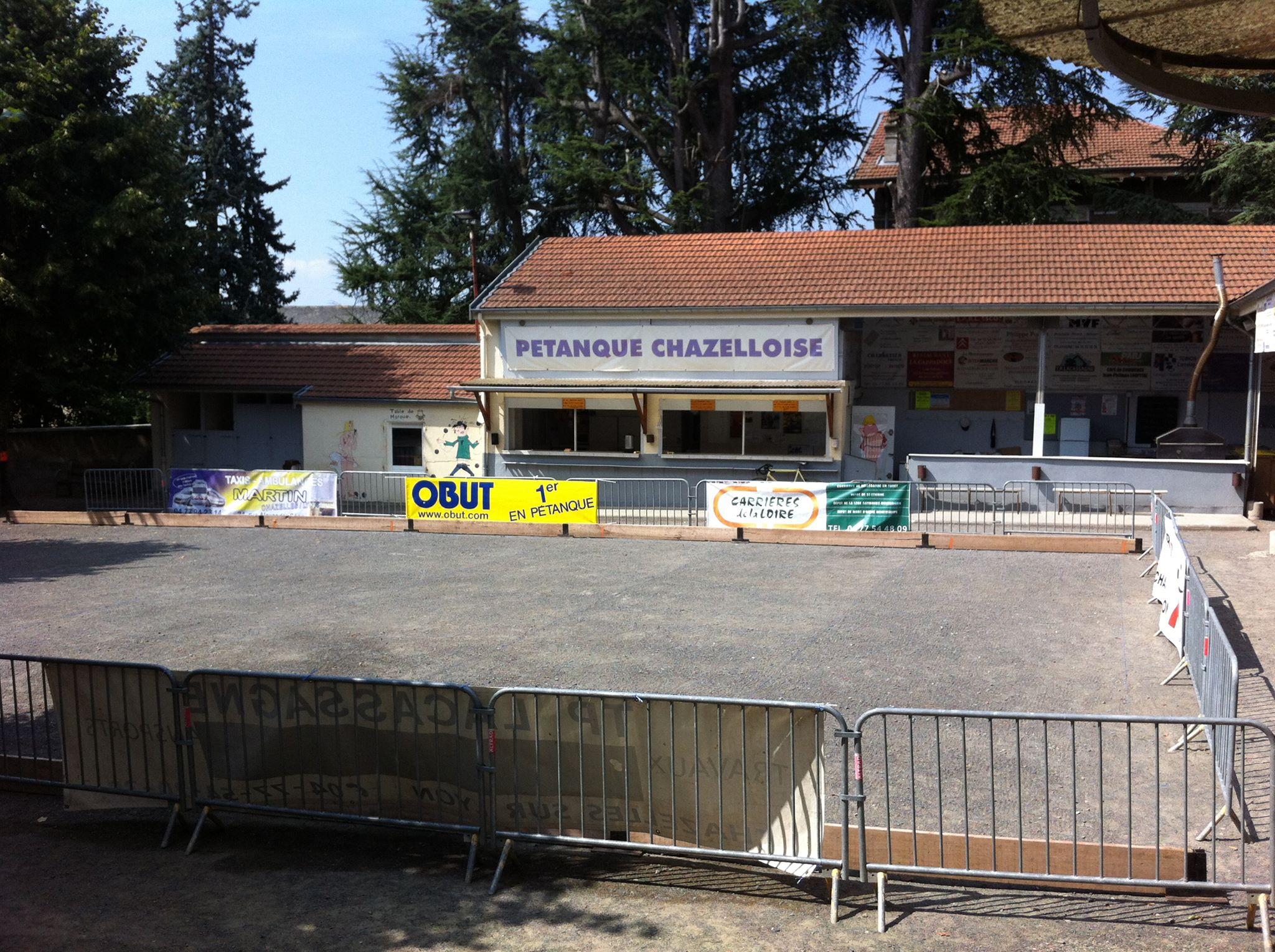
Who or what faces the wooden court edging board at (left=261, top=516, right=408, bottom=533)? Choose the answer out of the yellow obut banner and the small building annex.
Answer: the small building annex

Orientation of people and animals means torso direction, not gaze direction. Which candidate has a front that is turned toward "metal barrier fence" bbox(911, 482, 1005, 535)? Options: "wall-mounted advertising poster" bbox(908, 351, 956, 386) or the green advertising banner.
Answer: the wall-mounted advertising poster

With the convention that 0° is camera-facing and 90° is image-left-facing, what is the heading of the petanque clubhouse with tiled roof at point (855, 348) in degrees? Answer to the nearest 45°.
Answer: approximately 0°

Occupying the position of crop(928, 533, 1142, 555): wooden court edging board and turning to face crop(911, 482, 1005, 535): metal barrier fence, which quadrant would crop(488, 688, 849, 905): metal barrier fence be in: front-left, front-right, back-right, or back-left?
back-left

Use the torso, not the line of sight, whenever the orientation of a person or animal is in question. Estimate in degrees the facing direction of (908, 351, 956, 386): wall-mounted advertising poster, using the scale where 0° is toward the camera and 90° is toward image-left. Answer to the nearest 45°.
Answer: approximately 0°

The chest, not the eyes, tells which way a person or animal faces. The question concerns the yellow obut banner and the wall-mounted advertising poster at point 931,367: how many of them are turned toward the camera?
2

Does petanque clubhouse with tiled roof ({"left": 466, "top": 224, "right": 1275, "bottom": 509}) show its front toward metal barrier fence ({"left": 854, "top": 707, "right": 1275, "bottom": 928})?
yes

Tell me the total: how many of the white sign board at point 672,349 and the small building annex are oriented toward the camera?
2
